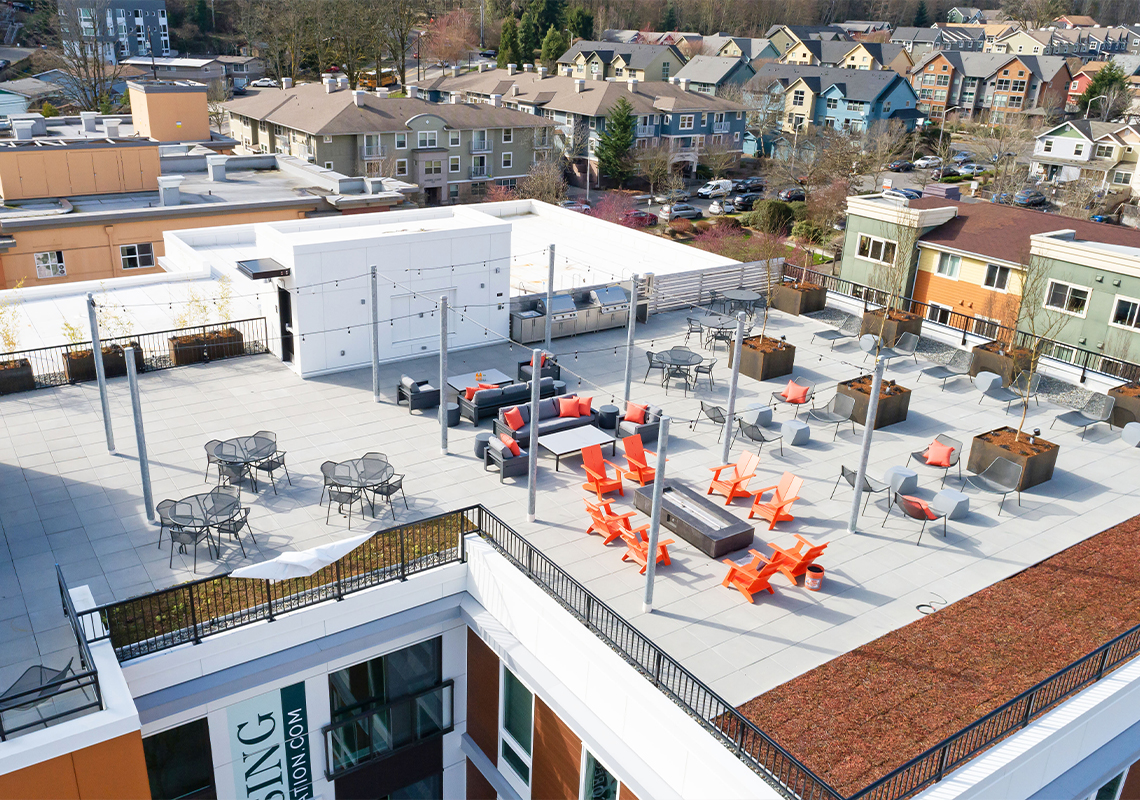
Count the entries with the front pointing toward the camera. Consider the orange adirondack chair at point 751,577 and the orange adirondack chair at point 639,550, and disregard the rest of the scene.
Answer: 0

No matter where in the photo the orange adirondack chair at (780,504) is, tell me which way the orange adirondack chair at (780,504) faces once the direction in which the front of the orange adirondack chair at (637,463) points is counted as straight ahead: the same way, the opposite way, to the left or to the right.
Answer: to the right

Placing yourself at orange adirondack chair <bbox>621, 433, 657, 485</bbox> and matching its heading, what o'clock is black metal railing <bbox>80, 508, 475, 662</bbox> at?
The black metal railing is roughly at 3 o'clock from the orange adirondack chair.

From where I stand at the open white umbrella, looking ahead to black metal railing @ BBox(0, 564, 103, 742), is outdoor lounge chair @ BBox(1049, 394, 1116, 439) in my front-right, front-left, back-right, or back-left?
back-left

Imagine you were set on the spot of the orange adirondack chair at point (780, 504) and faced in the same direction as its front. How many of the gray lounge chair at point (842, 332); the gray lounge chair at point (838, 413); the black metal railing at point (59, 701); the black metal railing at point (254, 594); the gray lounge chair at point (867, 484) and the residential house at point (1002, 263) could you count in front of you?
2

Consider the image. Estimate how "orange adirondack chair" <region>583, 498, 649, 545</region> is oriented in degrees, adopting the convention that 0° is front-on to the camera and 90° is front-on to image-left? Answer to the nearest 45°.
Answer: approximately 225°

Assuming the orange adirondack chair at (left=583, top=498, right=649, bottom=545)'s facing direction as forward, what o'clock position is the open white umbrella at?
The open white umbrella is roughly at 6 o'clock from the orange adirondack chair.

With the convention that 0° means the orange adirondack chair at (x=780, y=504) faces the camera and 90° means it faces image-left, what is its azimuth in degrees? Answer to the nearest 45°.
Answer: approximately 45°

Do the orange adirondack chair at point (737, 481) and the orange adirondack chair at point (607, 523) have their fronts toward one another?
yes

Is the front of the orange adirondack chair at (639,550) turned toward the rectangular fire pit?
yes

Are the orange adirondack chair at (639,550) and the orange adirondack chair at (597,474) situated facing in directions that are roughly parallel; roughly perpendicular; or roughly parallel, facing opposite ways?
roughly perpendicular

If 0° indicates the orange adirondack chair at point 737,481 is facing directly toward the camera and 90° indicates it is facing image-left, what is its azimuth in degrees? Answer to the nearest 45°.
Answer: approximately 45°

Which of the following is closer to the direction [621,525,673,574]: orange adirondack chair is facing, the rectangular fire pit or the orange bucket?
the rectangular fire pit

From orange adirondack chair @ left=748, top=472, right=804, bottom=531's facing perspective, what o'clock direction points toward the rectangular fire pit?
The rectangular fire pit is roughly at 12 o'clock from the orange adirondack chair.

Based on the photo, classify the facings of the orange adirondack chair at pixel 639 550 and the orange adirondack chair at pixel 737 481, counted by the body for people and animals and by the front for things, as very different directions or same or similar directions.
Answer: very different directions

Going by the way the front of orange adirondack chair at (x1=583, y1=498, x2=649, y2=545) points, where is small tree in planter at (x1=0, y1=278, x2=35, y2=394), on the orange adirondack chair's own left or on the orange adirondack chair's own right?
on the orange adirondack chair's own left

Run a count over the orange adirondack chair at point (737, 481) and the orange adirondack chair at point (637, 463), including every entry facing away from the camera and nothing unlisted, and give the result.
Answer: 0

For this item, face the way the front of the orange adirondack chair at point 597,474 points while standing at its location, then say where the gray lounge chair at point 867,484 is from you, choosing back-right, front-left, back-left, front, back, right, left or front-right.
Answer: front-left

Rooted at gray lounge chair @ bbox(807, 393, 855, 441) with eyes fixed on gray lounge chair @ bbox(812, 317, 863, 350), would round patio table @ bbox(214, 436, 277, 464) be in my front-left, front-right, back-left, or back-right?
back-left
